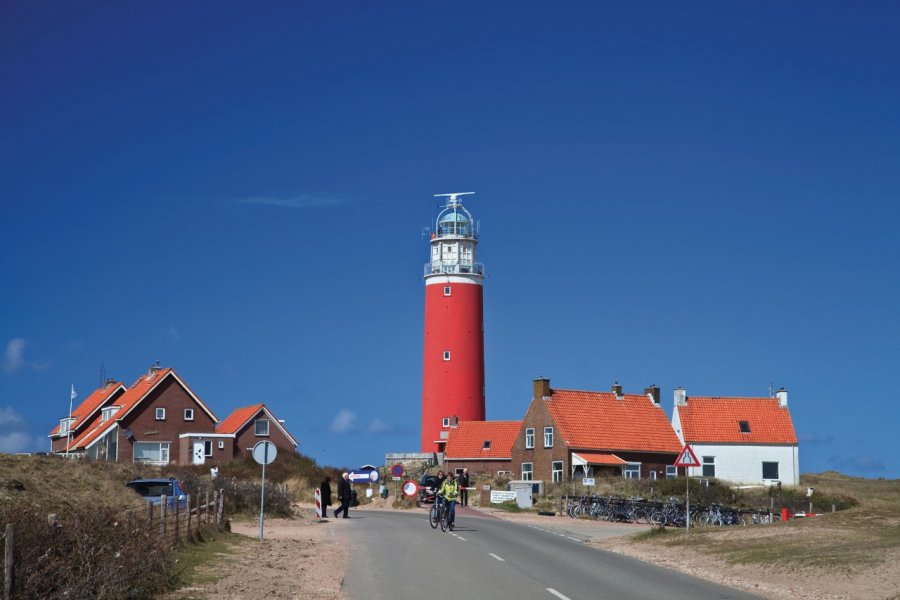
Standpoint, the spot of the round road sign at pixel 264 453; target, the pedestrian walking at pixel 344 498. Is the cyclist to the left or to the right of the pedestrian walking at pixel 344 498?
right

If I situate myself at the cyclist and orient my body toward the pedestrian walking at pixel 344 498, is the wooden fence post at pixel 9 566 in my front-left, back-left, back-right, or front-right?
back-left

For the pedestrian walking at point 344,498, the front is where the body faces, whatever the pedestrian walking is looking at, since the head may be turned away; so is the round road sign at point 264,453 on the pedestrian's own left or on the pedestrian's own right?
on the pedestrian's own right
